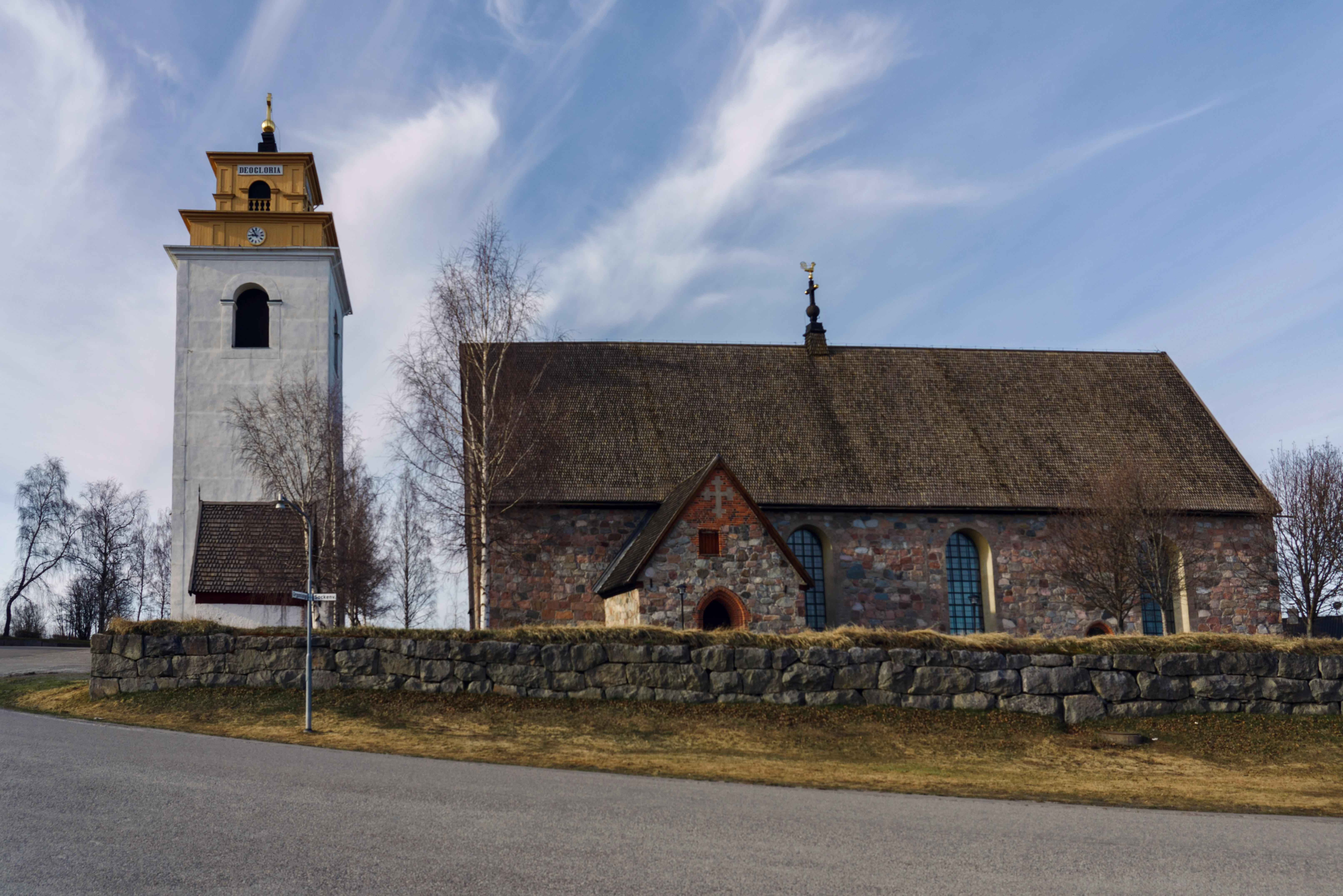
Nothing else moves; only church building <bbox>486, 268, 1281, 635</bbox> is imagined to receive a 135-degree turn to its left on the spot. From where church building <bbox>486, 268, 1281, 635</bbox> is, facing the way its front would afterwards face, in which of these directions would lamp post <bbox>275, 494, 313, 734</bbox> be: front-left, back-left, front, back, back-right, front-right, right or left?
back

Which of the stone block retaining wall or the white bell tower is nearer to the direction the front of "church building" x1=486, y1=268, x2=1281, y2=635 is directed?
the stone block retaining wall

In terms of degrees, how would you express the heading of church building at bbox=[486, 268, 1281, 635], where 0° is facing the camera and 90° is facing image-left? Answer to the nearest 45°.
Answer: approximately 0°

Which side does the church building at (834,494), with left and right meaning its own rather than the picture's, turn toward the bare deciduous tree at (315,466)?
right

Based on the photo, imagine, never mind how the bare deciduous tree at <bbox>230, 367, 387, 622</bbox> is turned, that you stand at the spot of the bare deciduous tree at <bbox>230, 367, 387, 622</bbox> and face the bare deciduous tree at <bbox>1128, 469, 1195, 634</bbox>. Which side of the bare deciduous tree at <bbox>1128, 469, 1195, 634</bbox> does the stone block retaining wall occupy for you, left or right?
right

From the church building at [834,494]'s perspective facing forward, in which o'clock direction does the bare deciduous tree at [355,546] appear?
The bare deciduous tree is roughly at 3 o'clock from the church building.

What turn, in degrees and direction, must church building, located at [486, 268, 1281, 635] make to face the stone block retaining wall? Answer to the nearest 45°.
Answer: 0° — it already faces it

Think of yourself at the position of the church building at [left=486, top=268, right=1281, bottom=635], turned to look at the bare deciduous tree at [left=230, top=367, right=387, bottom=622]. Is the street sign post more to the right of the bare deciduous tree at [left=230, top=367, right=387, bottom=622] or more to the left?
left

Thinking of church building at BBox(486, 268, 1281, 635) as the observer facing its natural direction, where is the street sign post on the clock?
The street sign post is roughly at 1 o'clock from the church building.
